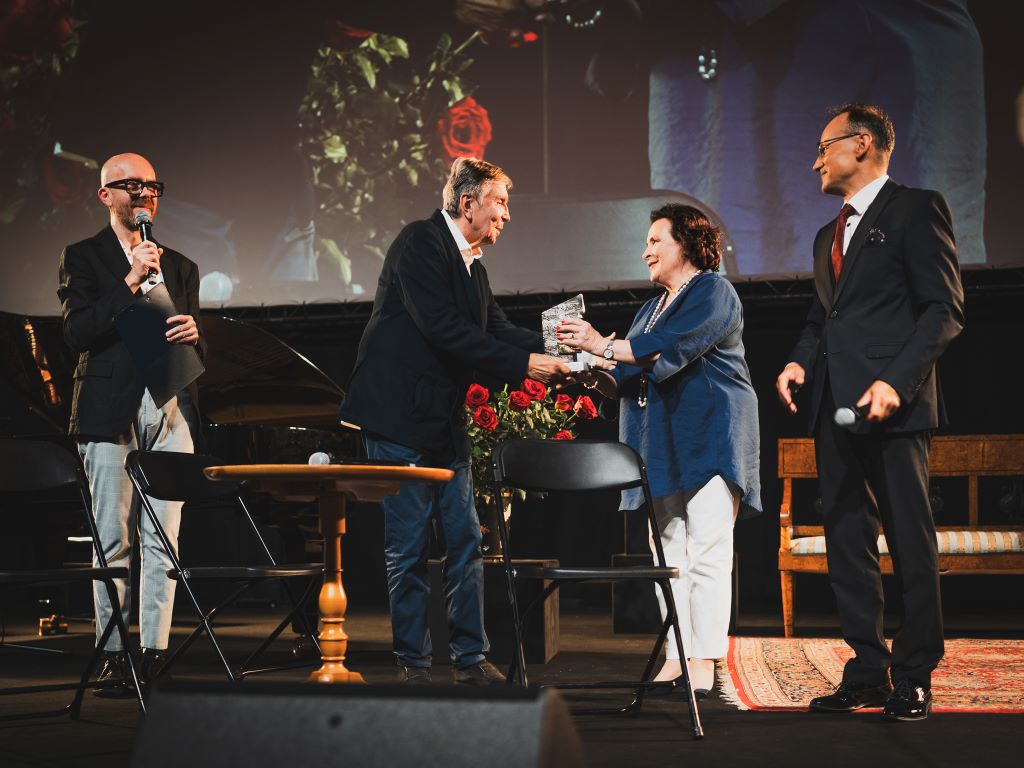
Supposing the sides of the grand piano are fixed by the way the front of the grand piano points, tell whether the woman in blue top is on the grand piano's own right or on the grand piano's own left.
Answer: on the grand piano's own left

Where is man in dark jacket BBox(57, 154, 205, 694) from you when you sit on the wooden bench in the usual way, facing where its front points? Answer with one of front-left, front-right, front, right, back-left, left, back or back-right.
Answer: front-right

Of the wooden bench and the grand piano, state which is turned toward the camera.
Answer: the wooden bench

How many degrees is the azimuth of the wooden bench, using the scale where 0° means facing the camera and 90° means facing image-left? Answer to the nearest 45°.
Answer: approximately 0°

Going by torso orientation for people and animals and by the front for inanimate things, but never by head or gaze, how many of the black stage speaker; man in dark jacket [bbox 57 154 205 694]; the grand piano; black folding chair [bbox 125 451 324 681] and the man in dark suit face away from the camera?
1

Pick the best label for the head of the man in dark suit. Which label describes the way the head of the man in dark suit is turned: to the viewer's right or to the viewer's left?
to the viewer's left

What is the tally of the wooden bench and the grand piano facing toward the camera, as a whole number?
1

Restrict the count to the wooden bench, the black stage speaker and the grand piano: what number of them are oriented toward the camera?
1

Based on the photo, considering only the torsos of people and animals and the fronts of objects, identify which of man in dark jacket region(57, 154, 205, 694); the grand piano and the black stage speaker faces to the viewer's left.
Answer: the grand piano

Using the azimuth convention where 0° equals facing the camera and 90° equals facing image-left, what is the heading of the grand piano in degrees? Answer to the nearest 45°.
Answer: approximately 90°

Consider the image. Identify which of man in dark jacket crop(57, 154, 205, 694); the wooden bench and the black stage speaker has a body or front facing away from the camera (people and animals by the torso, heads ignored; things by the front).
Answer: the black stage speaker

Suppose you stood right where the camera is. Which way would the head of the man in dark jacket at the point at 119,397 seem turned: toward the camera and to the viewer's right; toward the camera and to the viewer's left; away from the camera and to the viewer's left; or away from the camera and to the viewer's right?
toward the camera and to the viewer's right

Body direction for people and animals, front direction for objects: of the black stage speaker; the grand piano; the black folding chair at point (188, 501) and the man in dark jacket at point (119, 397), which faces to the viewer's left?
the grand piano

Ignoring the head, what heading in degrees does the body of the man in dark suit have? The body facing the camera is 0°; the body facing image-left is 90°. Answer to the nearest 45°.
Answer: approximately 45°

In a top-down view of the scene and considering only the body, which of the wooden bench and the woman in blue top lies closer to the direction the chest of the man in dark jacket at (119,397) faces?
the woman in blue top

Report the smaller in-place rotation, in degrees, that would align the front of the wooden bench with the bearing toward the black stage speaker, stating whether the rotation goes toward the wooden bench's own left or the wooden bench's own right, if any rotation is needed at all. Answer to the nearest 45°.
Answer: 0° — it already faces it

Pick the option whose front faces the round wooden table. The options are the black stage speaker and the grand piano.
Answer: the black stage speaker

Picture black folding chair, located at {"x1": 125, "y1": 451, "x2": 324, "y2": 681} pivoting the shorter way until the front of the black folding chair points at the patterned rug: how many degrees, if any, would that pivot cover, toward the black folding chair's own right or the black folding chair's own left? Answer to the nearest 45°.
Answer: approximately 45° to the black folding chair's own left

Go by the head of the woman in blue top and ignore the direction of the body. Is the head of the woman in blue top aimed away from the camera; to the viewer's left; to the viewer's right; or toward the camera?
to the viewer's left
